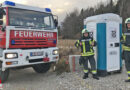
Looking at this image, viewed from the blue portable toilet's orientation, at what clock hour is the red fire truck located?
The red fire truck is roughly at 4 o'clock from the blue portable toilet.

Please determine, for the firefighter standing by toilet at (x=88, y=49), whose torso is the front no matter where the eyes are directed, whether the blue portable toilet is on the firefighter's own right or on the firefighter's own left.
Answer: on the firefighter's own left

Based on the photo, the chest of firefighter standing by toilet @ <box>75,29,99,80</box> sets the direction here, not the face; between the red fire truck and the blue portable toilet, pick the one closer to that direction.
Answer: the red fire truck

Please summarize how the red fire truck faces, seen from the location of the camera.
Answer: facing the viewer and to the right of the viewer

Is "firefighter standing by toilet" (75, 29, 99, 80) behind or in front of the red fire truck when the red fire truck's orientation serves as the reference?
in front

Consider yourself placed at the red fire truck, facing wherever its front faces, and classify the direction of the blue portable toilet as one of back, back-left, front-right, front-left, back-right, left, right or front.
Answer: front-left

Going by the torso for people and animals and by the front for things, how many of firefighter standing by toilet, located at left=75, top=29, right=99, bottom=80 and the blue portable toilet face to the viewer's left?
0

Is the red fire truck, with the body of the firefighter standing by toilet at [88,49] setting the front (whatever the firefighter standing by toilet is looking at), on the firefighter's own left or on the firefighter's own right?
on the firefighter's own right
